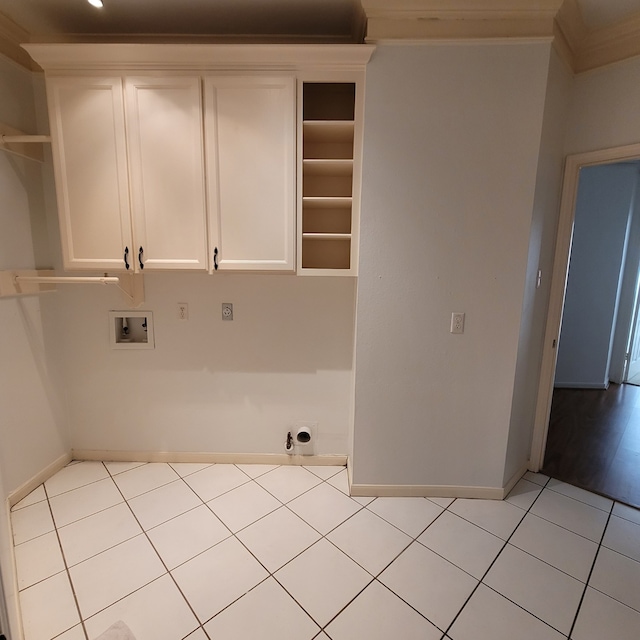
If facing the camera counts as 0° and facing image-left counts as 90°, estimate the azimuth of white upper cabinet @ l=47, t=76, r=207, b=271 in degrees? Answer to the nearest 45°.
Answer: approximately 0°
